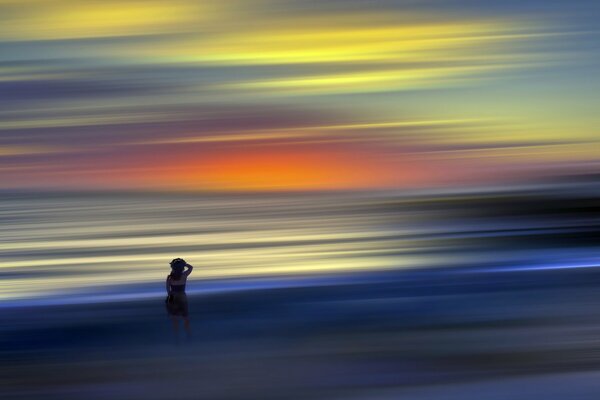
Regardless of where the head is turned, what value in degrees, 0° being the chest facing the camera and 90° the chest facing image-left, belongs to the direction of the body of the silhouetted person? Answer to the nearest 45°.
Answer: approximately 225°
